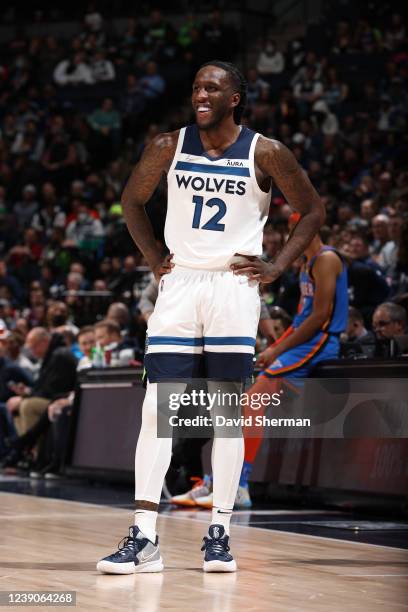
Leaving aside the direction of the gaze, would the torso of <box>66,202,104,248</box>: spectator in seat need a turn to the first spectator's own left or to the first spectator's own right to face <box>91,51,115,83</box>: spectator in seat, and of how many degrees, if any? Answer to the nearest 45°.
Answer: approximately 180°

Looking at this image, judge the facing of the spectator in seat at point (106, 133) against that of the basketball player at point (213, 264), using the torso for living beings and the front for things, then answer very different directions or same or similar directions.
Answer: same or similar directions

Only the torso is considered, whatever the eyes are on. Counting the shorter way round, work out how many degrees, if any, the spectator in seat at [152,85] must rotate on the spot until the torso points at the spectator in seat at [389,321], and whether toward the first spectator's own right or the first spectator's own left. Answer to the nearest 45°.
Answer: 0° — they already face them

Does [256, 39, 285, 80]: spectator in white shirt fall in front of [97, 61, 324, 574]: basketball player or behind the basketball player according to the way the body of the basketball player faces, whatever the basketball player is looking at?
behind

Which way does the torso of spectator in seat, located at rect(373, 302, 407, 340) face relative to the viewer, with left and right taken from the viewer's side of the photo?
facing the viewer and to the left of the viewer

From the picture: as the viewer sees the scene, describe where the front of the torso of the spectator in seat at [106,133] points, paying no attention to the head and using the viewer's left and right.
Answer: facing the viewer

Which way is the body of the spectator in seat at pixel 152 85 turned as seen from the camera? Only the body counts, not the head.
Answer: toward the camera

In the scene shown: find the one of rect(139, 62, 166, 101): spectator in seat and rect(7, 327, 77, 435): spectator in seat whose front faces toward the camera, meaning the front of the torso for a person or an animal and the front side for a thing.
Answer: rect(139, 62, 166, 101): spectator in seat

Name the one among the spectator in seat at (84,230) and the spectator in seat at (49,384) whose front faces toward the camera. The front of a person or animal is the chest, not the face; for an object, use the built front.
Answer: the spectator in seat at (84,230)

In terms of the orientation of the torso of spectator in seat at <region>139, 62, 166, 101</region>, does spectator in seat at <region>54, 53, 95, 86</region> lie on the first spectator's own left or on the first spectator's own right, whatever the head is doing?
on the first spectator's own right

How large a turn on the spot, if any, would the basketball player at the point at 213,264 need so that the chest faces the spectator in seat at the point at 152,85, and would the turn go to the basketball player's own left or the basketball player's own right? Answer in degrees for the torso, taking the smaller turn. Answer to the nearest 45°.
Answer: approximately 180°

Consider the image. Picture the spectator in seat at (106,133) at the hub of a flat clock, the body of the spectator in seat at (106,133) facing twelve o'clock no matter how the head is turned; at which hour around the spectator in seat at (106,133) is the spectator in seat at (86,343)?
the spectator in seat at (86,343) is roughly at 12 o'clock from the spectator in seat at (106,133).

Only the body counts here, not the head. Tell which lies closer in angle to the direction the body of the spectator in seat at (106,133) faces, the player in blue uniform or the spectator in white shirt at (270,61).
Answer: the player in blue uniform
